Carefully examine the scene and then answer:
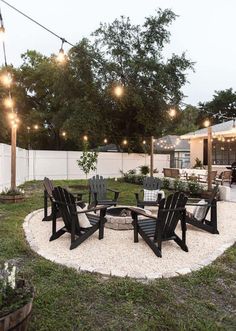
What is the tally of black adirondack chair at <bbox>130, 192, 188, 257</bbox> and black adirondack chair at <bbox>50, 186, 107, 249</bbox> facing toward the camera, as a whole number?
0

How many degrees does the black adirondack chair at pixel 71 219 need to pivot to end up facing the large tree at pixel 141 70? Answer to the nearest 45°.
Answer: approximately 45° to its left

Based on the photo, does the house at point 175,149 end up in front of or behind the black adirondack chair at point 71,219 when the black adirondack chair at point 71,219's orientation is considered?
in front

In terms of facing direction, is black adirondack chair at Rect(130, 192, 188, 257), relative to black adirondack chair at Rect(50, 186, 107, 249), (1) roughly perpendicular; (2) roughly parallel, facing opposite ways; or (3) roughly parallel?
roughly perpendicular

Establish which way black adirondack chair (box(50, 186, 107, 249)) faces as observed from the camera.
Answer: facing away from the viewer and to the right of the viewer

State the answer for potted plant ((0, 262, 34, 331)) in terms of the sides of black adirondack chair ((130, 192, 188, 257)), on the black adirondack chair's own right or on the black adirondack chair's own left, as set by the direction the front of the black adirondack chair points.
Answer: on the black adirondack chair's own left

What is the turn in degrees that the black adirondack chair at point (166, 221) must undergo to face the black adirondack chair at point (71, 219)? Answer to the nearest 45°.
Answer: approximately 45° to its left

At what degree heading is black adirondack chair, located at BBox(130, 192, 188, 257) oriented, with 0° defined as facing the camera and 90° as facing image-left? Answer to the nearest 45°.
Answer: approximately 135°

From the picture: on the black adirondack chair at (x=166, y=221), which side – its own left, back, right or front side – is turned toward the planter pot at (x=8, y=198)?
front
